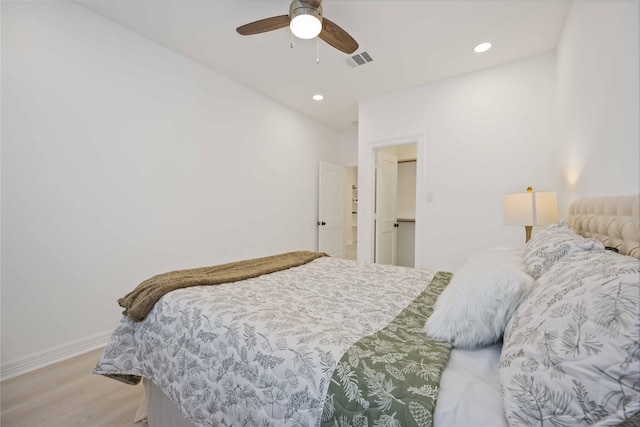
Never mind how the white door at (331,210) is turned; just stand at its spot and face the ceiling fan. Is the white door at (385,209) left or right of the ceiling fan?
left

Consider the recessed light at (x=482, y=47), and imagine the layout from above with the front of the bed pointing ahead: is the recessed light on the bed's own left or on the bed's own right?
on the bed's own right

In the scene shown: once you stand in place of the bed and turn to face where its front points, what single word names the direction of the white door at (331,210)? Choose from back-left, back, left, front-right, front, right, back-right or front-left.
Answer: front-right
